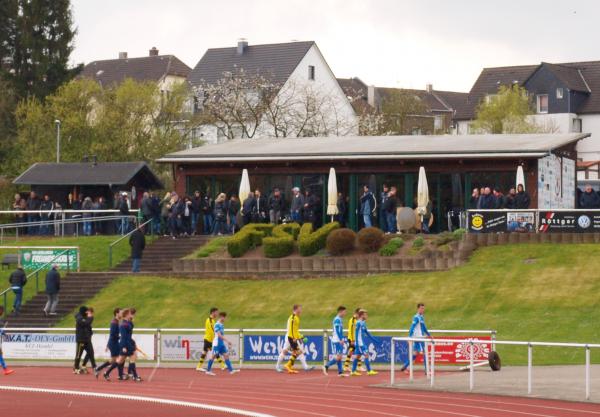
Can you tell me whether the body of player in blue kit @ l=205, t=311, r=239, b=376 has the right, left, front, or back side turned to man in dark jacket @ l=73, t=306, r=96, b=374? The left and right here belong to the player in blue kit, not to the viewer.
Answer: back

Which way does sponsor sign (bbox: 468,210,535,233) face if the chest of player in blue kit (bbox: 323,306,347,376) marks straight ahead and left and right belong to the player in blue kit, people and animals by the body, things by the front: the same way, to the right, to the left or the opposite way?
to the right

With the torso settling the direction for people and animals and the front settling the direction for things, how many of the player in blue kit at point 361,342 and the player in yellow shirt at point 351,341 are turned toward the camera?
0

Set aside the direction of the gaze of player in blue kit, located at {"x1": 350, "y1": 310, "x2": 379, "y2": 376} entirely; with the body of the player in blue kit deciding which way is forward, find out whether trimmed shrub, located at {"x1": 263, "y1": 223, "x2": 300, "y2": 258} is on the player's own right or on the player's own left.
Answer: on the player's own left

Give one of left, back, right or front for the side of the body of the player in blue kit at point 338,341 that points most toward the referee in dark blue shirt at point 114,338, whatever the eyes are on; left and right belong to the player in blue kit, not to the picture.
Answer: back

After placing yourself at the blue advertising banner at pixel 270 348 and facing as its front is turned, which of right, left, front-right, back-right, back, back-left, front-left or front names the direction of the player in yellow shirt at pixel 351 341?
front-left

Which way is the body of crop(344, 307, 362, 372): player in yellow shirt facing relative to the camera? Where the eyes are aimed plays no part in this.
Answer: to the viewer's right

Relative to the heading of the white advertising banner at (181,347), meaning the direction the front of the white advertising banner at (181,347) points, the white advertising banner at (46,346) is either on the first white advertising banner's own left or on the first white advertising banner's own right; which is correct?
on the first white advertising banner's own right

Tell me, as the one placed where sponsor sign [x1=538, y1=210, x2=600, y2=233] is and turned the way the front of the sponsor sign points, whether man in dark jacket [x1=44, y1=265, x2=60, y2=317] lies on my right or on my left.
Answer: on my right

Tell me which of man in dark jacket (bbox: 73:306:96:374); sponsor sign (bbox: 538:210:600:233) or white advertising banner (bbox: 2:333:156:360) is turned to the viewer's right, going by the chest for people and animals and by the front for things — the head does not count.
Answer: the man in dark jacket

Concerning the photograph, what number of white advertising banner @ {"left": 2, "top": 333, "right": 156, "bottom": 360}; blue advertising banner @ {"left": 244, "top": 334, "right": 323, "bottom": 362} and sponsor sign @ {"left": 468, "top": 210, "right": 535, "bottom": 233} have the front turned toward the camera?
3

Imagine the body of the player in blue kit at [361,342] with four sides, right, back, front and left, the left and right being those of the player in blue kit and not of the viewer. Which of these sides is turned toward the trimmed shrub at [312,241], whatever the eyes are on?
left

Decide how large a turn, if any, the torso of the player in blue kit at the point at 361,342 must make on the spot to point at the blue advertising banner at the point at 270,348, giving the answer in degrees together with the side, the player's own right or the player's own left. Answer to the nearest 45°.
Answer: approximately 135° to the player's own left
